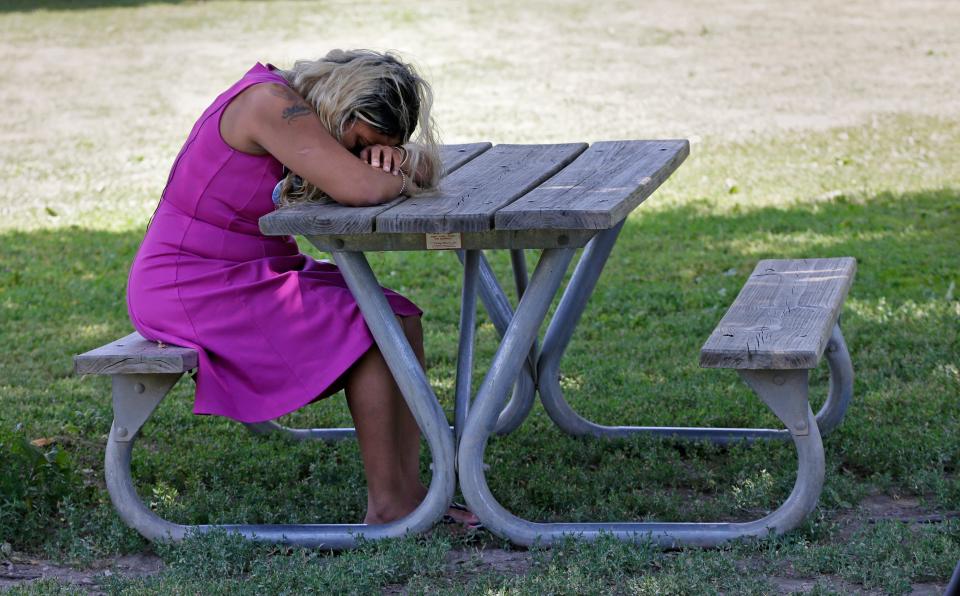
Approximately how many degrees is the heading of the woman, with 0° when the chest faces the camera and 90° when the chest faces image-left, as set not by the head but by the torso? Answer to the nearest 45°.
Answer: approximately 270°
